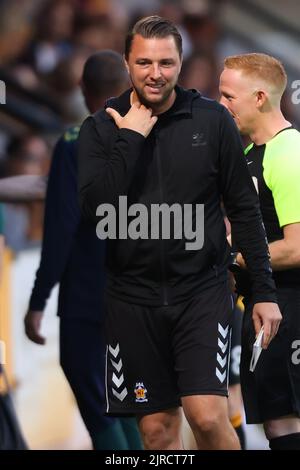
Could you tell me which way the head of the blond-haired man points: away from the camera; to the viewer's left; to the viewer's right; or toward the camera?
to the viewer's left

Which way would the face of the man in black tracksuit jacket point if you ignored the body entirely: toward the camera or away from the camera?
toward the camera

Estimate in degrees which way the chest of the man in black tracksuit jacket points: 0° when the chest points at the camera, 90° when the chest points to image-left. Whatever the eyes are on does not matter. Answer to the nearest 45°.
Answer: approximately 0°
